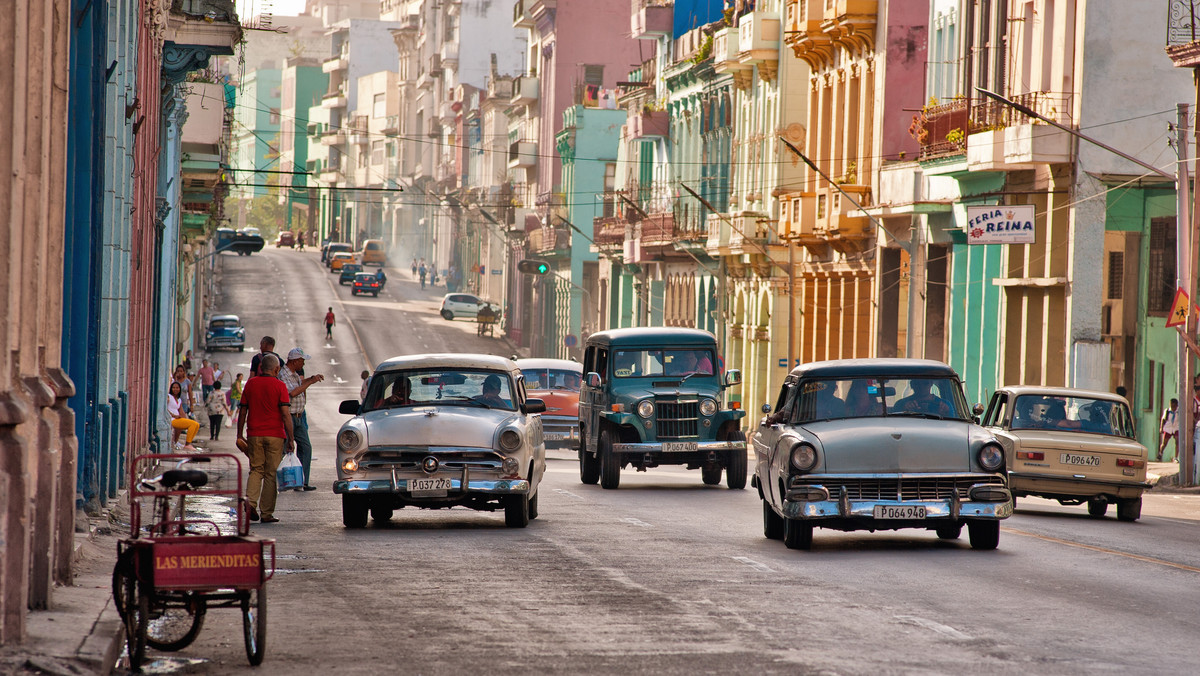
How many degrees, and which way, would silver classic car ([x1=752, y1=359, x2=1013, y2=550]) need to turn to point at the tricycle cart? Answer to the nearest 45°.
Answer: approximately 45° to its right

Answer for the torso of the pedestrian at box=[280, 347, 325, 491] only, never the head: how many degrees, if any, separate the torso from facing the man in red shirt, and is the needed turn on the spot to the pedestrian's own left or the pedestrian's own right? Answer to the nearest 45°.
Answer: approximately 90° to the pedestrian's own right

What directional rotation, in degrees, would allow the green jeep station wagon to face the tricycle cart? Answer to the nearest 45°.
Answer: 0° — it already faces it

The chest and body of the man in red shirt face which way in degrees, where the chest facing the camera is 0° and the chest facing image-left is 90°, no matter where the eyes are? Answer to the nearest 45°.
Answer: approximately 180°

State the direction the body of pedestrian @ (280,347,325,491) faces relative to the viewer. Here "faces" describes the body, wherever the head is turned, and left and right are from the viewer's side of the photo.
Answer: facing to the right of the viewer

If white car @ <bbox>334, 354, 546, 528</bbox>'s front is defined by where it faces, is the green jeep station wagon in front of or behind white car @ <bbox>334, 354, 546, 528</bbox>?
behind

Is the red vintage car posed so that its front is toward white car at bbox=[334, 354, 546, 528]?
yes

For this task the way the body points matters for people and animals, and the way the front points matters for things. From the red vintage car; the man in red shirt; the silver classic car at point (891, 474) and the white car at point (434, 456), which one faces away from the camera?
the man in red shirt

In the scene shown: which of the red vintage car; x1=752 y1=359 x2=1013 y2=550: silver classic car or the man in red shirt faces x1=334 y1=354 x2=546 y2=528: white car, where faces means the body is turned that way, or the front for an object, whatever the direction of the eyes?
the red vintage car

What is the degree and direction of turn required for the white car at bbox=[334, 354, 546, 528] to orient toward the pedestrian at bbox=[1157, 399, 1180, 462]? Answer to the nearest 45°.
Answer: approximately 135° to its left

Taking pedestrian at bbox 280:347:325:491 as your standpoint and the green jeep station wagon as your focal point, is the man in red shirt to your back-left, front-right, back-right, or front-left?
back-right
